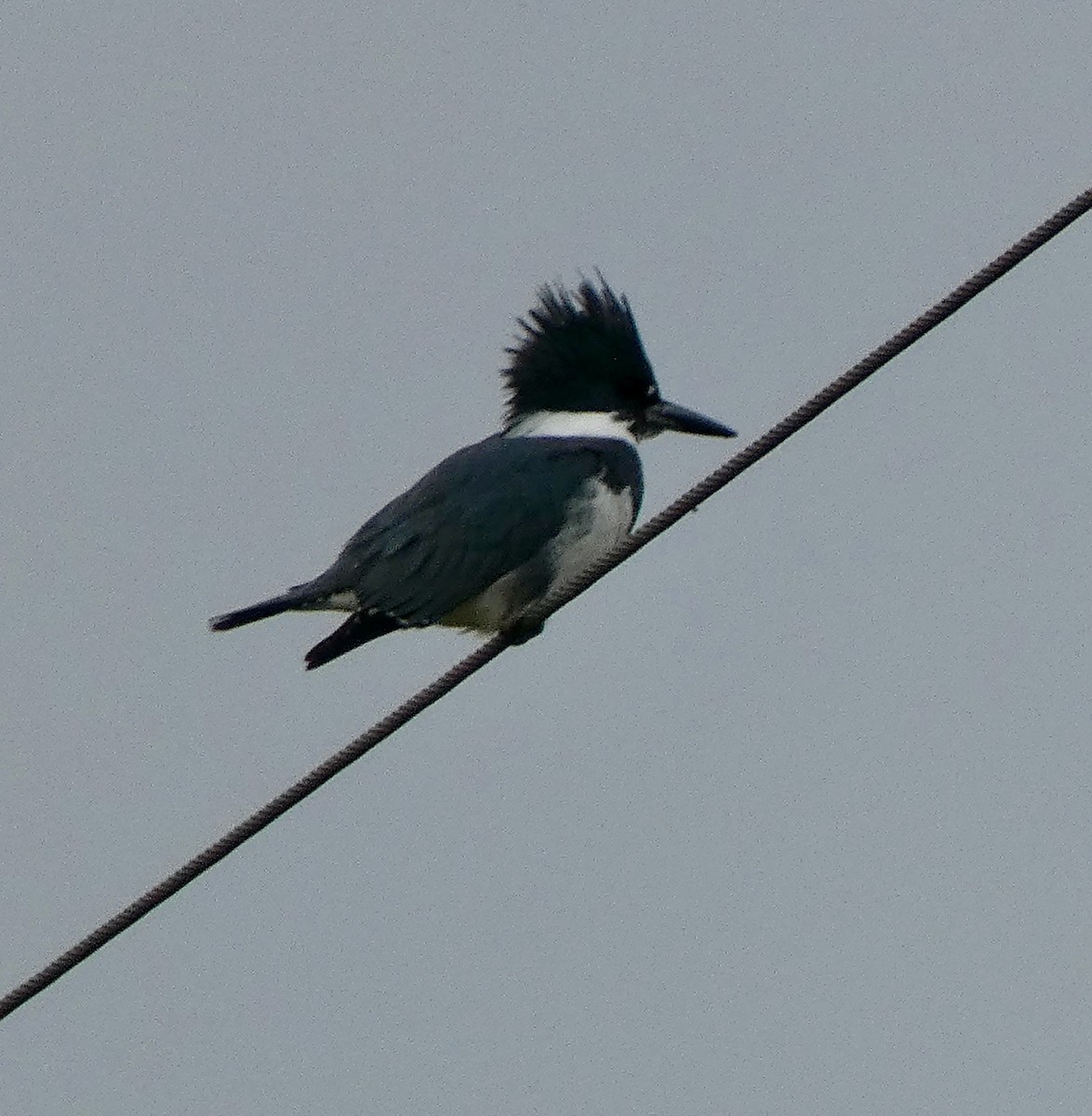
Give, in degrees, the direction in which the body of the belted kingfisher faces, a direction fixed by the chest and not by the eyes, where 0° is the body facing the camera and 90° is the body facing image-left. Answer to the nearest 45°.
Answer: approximately 270°
